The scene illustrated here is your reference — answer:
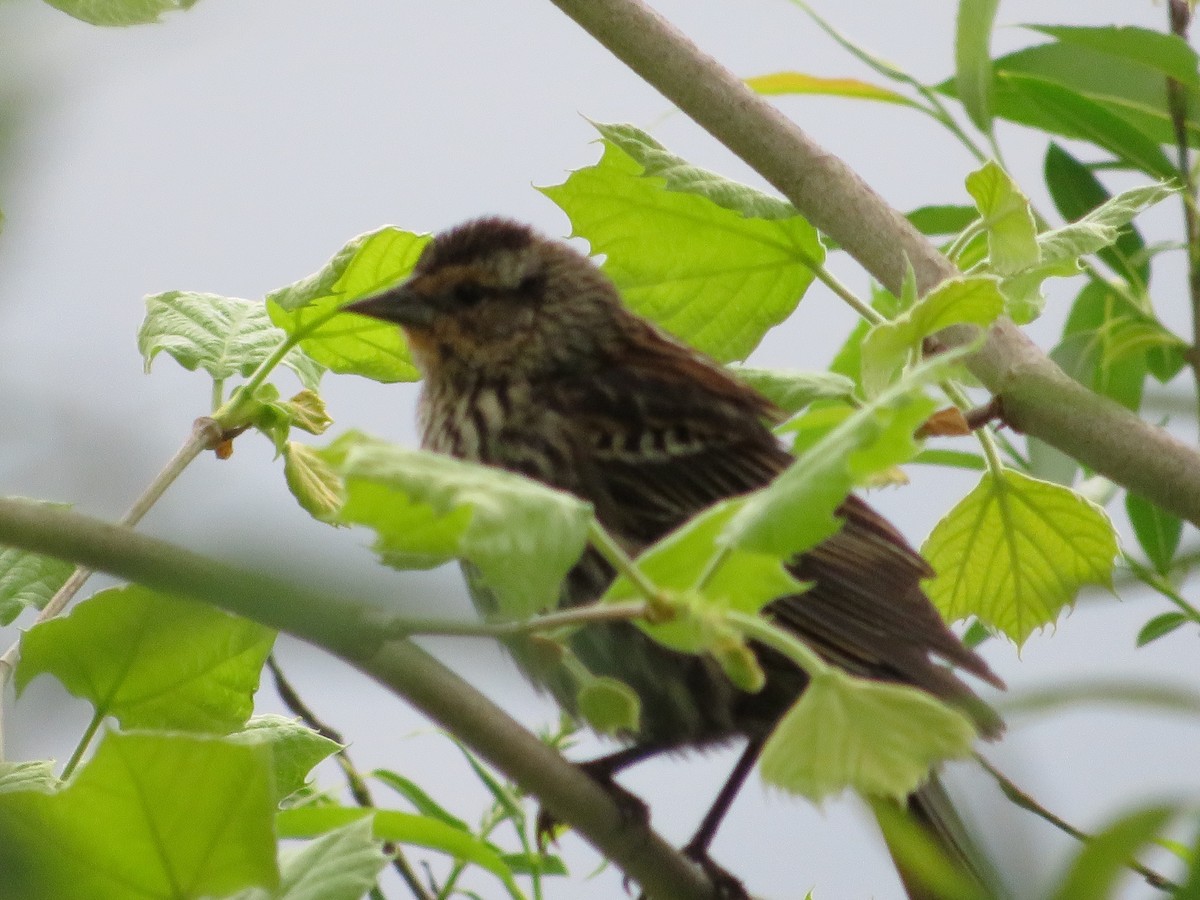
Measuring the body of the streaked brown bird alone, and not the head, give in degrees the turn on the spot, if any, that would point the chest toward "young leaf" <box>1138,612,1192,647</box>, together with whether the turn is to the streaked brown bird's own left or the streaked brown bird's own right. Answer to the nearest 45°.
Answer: approximately 180°

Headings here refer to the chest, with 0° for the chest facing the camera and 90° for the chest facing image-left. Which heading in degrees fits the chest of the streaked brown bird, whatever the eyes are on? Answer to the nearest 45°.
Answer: approximately 90°

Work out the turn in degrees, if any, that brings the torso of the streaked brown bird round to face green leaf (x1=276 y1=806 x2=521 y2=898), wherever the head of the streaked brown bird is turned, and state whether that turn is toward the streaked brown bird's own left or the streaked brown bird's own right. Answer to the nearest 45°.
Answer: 0° — it already faces it

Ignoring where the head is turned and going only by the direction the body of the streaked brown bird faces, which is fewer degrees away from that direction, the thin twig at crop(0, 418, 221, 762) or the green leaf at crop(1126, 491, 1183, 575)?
the thin twig

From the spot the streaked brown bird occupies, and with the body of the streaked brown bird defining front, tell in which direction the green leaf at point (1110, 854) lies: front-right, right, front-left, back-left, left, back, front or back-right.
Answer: left

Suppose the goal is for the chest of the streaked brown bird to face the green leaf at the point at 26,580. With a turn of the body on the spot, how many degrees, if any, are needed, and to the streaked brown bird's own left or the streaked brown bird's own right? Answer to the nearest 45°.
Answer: approximately 45° to the streaked brown bird's own left

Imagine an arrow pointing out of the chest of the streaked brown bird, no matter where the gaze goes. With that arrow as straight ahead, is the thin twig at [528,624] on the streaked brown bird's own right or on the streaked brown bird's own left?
on the streaked brown bird's own left

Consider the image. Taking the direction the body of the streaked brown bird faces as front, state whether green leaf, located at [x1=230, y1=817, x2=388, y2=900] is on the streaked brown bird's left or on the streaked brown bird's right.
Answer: on the streaked brown bird's left
